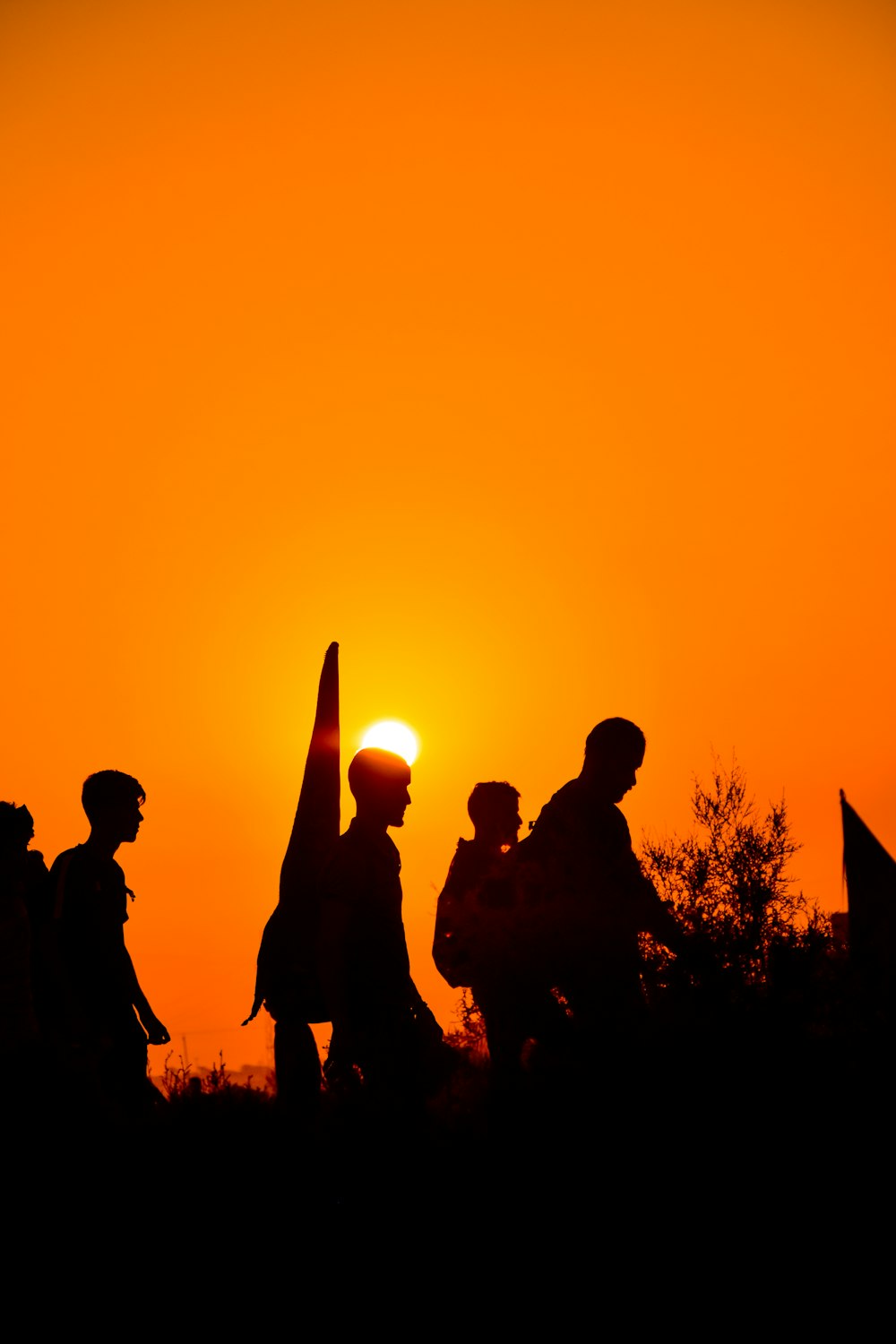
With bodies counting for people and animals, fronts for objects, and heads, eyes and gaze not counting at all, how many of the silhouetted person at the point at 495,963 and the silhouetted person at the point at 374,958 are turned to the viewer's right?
2

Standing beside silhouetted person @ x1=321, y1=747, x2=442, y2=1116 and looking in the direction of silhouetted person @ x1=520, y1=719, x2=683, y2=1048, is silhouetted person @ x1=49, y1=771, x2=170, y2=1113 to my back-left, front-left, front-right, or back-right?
back-left

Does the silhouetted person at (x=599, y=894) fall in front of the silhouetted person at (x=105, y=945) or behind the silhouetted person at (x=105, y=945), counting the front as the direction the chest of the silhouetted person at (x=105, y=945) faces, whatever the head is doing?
in front

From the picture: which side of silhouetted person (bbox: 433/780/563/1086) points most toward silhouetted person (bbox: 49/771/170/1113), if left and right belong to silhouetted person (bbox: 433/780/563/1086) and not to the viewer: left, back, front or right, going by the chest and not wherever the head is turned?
back

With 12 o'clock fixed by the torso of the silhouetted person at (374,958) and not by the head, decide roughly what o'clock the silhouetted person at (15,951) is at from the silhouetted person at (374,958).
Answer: the silhouetted person at (15,951) is roughly at 6 o'clock from the silhouetted person at (374,958).

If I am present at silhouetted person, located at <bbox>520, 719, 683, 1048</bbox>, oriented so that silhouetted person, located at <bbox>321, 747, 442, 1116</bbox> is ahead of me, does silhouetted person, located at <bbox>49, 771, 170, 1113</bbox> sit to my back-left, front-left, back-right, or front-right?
front-right

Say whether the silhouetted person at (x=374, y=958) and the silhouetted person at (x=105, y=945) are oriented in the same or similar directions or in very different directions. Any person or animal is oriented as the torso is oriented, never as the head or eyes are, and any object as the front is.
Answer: same or similar directions

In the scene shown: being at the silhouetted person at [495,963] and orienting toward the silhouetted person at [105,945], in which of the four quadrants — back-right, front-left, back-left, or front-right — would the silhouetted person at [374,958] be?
front-left

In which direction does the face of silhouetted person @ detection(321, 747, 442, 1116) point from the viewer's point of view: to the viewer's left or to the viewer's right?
to the viewer's right

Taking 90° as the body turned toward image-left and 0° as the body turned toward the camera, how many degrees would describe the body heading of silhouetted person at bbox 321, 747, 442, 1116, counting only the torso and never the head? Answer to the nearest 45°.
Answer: approximately 270°

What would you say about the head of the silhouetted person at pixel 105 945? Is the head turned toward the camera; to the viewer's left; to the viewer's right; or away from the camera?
to the viewer's right

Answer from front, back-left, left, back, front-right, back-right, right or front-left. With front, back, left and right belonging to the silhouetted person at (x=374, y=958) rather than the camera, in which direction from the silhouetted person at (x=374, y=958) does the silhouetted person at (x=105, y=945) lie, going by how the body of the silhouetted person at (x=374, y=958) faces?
back-left

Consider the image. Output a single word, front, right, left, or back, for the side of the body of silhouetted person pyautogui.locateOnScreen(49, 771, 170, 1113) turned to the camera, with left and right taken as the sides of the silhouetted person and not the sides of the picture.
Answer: right

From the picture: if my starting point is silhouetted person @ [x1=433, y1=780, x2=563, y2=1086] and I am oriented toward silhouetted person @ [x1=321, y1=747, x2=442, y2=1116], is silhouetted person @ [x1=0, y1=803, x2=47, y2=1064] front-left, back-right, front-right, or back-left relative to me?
front-right

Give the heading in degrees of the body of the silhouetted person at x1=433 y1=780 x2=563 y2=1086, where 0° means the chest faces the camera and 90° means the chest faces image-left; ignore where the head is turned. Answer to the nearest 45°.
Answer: approximately 270°
